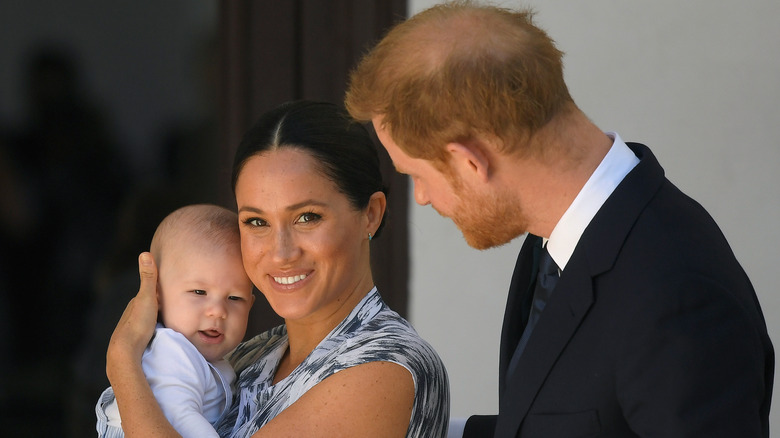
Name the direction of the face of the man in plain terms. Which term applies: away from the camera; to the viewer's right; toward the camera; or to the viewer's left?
to the viewer's left

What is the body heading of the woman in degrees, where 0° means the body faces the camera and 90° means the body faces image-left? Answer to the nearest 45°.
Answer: approximately 45°

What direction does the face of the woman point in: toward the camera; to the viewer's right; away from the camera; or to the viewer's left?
toward the camera

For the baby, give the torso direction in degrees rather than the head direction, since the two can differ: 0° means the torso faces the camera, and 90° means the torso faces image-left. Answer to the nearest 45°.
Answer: approximately 315°

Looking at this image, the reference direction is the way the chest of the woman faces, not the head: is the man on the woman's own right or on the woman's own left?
on the woman's own left
